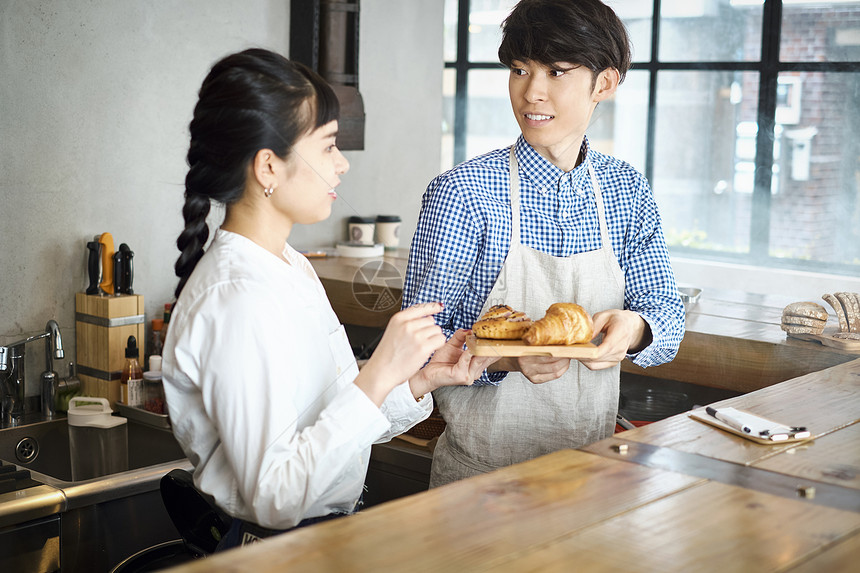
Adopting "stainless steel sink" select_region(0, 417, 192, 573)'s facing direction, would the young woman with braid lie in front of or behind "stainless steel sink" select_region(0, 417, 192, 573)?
in front

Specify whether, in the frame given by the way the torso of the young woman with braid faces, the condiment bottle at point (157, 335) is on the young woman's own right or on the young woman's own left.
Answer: on the young woman's own left

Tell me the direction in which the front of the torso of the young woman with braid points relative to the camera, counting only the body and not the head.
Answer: to the viewer's right

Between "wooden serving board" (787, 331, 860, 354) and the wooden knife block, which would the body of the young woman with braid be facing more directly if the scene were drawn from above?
the wooden serving board

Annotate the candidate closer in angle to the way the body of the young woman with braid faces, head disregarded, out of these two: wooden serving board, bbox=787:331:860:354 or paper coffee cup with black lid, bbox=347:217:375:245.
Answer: the wooden serving board

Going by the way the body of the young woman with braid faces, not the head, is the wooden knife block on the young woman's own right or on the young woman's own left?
on the young woman's own left

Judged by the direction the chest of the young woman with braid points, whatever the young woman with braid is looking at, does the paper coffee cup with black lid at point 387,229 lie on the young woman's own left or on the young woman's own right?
on the young woman's own left

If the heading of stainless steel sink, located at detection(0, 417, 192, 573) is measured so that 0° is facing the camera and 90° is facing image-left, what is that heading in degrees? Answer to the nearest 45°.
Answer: approximately 315°

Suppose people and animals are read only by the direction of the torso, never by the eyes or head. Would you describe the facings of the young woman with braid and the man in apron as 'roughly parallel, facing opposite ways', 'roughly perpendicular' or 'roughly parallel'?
roughly perpendicular

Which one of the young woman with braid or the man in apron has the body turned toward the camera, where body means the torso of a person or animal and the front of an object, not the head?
the man in apron

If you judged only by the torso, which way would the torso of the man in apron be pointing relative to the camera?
toward the camera

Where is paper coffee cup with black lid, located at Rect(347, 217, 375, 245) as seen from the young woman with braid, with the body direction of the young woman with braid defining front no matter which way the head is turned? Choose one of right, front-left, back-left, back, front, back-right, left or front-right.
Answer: left

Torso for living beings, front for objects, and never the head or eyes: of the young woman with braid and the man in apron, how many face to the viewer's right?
1

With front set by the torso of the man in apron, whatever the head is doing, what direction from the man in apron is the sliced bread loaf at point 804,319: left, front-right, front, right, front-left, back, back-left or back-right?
back-left

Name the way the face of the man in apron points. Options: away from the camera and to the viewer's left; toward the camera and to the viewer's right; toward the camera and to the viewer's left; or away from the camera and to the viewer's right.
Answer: toward the camera and to the viewer's left
